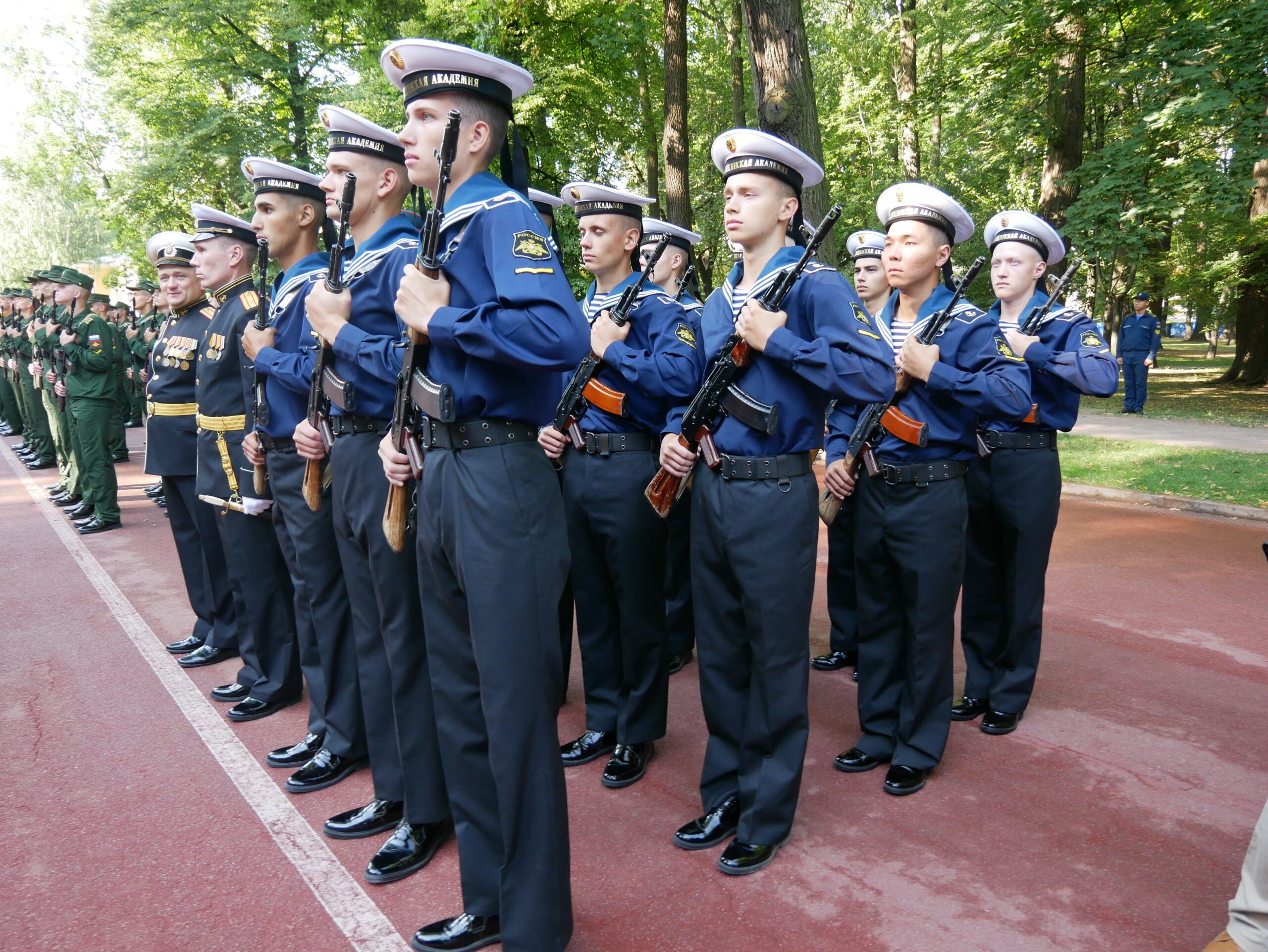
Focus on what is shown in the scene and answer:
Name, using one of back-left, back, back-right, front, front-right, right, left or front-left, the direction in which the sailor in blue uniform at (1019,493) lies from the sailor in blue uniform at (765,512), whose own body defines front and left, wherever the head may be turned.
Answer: back

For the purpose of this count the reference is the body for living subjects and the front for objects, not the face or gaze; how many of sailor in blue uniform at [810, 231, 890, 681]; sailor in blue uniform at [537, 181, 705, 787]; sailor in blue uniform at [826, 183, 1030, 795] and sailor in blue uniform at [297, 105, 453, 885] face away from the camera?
0

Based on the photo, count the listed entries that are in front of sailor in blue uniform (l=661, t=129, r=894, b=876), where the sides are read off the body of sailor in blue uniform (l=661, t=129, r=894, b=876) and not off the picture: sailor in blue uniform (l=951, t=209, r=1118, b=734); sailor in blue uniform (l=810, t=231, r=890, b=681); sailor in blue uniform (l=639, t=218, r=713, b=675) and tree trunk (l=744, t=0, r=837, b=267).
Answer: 0

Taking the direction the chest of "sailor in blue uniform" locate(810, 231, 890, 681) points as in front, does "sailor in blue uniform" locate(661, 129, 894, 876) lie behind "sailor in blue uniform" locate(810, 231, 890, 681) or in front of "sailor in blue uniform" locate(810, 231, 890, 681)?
in front

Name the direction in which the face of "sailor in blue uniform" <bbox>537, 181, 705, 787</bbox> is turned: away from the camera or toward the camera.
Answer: toward the camera

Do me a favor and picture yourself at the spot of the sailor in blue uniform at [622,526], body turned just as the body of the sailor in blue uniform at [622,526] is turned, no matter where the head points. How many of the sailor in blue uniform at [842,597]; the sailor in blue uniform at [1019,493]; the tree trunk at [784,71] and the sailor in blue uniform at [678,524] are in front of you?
0

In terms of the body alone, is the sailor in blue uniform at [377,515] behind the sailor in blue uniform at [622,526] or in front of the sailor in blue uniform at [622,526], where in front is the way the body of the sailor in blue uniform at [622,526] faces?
in front

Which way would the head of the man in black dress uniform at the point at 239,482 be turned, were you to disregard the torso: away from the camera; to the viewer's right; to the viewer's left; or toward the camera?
to the viewer's left

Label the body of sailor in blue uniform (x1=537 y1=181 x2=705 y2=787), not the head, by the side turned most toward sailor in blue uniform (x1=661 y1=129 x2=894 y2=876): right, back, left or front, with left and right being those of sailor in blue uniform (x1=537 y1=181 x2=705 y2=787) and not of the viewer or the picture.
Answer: left

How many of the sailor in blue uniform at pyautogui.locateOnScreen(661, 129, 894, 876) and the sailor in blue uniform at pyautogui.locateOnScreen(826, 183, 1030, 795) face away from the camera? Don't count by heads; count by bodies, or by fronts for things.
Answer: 0

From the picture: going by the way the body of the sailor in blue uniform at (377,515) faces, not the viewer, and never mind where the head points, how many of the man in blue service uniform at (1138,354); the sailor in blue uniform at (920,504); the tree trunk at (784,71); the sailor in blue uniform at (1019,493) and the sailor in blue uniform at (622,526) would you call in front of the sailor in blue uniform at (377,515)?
0

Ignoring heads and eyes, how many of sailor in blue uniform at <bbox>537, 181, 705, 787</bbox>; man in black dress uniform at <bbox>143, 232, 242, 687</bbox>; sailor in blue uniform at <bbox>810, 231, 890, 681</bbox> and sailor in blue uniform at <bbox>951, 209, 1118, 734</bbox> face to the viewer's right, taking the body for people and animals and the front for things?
0

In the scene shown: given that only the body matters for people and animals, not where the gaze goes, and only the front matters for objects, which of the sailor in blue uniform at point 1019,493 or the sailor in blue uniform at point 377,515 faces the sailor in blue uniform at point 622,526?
the sailor in blue uniform at point 1019,493

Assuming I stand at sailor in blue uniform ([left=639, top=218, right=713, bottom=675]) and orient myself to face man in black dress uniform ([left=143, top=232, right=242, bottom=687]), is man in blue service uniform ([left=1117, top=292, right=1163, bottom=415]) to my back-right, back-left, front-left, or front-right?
back-right

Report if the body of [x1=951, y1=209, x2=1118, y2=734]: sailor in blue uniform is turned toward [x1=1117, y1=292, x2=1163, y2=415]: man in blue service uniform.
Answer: no

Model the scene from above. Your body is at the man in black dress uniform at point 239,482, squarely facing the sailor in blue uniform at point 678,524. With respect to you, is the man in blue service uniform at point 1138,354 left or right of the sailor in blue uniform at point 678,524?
left

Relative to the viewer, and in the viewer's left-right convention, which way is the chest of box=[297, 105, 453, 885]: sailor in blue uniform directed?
facing the viewer and to the left of the viewer

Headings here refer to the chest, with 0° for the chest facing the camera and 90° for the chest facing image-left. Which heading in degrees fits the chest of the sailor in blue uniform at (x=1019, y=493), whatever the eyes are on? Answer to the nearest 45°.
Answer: approximately 45°
